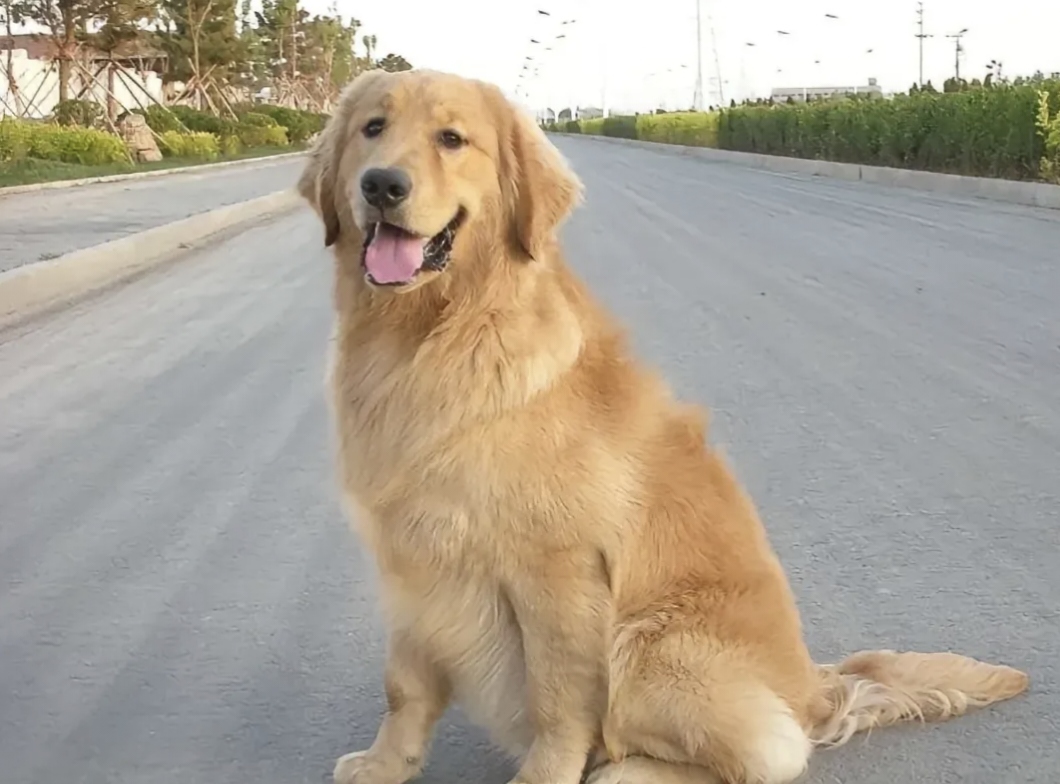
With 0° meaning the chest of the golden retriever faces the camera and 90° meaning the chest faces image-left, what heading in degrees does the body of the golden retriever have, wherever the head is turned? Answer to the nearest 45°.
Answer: approximately 45°

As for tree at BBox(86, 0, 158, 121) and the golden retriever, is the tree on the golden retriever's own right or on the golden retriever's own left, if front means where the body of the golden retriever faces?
on the golden retriever's own right

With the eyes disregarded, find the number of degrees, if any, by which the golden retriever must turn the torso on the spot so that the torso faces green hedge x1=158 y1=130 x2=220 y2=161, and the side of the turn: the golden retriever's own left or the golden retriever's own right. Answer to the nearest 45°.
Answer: approximately 135° to the golden retriever's own right

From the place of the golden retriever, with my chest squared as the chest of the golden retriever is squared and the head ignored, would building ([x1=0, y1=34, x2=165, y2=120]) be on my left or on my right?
on my right

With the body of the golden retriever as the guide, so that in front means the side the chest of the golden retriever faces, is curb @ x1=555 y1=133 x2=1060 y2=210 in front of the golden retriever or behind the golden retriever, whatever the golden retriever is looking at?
behind

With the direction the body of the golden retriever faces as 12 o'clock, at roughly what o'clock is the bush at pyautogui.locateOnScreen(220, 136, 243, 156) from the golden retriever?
The bush is roughly at 4 o'clock from the golden retriever.

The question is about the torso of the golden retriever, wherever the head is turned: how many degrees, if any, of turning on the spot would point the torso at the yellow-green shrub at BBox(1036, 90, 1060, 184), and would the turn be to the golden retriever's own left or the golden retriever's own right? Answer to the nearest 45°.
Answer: approximately 135° to the golden retriever's own right

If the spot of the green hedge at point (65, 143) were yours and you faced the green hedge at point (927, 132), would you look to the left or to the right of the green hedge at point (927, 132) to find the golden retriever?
right
